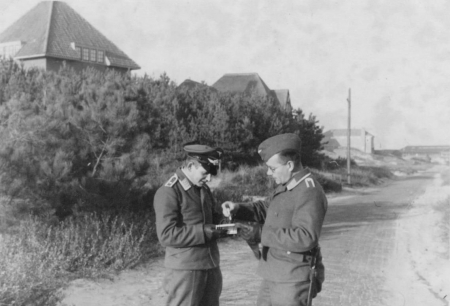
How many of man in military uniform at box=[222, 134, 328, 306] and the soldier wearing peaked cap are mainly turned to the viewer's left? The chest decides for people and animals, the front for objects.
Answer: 1

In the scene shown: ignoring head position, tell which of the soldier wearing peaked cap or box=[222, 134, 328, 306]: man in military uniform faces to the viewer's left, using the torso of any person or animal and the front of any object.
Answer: the man in military uniform

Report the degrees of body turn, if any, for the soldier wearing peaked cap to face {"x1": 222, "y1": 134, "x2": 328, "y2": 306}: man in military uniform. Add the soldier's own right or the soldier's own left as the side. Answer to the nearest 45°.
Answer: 0° — they already face them

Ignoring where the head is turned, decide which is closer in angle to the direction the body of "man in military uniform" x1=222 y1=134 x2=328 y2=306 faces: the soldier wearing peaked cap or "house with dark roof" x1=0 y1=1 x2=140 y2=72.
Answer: the soldier wearing peaked cap

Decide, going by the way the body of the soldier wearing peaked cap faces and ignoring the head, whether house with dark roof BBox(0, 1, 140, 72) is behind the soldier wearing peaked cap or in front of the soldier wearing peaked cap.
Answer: behind

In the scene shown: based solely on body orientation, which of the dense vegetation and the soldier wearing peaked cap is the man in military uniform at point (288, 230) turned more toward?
the soldier wearing peaked cap

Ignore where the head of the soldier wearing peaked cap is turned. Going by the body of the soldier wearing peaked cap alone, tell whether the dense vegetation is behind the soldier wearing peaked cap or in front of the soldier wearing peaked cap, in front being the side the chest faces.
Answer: behind

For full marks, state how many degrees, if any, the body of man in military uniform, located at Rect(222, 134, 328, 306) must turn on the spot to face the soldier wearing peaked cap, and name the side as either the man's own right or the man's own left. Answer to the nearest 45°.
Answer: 0° — they already face them

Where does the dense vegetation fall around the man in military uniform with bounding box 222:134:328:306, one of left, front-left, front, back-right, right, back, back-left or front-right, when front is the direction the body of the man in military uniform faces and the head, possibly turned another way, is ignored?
front-right

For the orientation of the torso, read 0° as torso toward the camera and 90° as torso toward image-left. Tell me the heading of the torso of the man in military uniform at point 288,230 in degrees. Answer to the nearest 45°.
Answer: approximately 90°

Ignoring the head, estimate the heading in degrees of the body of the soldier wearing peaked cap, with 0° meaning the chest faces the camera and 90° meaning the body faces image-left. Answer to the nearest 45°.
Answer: approximately 315°

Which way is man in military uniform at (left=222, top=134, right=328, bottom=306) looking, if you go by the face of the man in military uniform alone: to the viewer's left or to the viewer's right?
to the viewer's left
